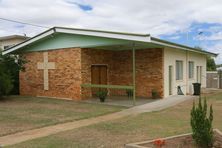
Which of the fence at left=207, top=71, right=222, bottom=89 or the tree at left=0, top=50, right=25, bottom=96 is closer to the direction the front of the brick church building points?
the tree

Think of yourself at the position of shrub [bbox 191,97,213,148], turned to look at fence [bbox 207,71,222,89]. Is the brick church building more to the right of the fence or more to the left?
left

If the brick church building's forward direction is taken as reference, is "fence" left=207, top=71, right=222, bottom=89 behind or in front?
behind

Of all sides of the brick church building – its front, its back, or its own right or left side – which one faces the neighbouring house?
right

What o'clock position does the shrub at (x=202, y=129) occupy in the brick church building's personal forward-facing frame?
The shrub is roughly at 10 o'clock from the brick church building.

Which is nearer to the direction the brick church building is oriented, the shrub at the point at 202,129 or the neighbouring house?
the shrub

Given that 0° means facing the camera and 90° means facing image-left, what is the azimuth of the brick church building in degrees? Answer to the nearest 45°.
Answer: approximately 45°
